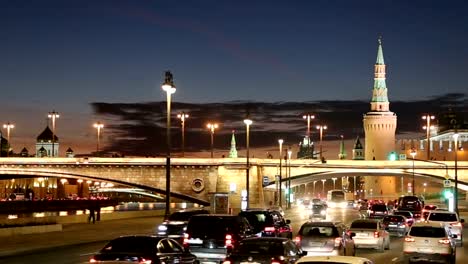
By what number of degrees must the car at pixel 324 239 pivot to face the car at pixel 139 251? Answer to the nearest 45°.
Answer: approximately 135° to its left

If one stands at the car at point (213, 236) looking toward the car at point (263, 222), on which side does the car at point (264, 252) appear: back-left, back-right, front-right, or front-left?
back-right

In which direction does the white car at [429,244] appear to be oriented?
away from the camera

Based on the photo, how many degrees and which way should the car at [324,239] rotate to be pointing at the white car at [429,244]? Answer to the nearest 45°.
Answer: approximately 45° to its right

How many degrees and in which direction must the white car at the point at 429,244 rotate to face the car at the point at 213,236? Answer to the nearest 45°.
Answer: approximately 135° to its left

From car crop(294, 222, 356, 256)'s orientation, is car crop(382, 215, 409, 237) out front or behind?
out front

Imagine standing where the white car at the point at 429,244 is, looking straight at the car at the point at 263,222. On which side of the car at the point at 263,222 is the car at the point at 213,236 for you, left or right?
left

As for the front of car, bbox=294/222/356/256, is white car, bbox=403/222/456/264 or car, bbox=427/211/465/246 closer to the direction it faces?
the car

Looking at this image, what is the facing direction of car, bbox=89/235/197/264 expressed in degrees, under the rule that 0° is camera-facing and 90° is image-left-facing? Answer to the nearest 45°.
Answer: approximately 225°

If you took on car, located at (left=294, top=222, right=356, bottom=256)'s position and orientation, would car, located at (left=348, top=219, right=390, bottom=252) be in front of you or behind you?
in front

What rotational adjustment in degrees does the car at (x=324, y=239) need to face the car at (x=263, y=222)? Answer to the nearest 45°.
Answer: approximately 45° to its left

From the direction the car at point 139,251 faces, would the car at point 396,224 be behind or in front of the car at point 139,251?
in front

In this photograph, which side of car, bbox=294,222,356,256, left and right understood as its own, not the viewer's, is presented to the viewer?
back

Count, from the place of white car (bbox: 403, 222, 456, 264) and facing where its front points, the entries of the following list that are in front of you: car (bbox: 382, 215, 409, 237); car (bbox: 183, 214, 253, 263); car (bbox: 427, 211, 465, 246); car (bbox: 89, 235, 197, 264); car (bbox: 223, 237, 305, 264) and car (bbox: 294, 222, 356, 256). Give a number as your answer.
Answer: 2

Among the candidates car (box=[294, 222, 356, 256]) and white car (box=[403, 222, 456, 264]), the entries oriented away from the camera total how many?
2
